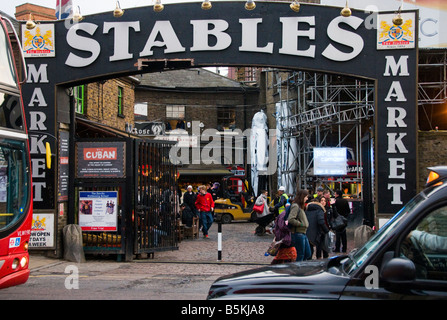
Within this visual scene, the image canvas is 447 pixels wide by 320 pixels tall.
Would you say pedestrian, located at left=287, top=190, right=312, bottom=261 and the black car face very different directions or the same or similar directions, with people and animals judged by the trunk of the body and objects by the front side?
very different directions

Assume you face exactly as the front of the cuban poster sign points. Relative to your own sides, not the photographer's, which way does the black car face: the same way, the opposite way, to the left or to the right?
to the right

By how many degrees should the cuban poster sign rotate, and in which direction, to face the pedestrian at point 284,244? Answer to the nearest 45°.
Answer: approximately 45° to its left

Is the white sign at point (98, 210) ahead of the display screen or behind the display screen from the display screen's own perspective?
ahead

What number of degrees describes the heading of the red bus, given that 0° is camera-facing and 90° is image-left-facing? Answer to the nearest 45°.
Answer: approximately 315°

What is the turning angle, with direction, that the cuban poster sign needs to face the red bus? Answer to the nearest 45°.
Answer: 0° — it already faces it

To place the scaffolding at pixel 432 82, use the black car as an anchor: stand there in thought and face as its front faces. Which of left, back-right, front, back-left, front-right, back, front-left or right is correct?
right
